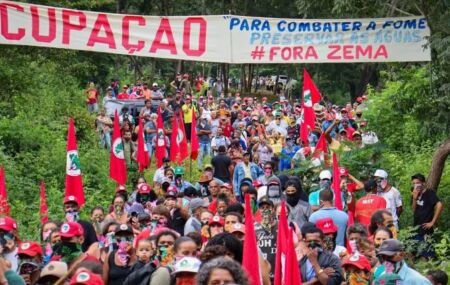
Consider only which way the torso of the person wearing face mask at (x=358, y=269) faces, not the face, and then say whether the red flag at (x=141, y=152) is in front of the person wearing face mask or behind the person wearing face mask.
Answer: behind

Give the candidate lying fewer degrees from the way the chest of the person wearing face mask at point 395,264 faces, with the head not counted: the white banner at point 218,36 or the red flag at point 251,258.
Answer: the red flag

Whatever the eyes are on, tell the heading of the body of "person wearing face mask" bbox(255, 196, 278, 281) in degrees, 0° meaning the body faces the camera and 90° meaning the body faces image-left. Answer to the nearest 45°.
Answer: approximately 0°

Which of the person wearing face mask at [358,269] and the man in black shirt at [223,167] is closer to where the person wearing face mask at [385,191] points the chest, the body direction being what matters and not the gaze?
the person wearing face mask

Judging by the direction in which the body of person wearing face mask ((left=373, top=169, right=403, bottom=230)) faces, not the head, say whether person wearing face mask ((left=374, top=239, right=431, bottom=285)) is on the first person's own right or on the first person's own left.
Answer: on the first person's own left
